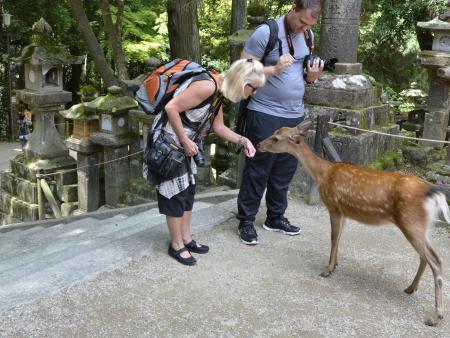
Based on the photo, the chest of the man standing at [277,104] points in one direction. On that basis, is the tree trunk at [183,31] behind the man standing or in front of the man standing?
behind

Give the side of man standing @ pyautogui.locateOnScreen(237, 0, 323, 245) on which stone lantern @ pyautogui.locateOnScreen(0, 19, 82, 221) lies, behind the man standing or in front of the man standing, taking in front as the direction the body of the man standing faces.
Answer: behind

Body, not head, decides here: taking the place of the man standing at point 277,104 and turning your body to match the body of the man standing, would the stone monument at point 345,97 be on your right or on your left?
on your left

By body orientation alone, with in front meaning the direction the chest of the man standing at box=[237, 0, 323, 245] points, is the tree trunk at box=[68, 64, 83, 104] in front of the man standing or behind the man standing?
behind

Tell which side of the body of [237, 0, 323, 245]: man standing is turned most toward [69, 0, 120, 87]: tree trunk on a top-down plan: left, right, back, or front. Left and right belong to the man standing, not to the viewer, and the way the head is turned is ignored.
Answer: back

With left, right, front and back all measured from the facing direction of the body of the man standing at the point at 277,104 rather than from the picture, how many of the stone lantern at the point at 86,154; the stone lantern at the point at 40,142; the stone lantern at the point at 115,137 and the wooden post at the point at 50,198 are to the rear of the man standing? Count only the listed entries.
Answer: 4

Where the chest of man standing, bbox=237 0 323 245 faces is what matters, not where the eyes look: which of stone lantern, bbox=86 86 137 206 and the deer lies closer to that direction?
the deer

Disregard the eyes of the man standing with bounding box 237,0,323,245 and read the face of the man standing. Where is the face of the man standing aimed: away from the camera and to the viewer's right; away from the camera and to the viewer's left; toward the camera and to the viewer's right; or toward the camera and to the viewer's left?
toward the camera and to the viewer's right

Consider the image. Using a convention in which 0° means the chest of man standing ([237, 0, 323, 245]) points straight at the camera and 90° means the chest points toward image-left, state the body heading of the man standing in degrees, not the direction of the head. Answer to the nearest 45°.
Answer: approximately 315°

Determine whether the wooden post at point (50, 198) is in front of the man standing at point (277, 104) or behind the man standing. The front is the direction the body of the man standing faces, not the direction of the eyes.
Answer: behind

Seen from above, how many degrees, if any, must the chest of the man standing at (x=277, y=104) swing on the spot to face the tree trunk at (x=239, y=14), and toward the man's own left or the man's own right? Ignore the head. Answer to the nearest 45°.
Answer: approximately 135° to the man's own left
